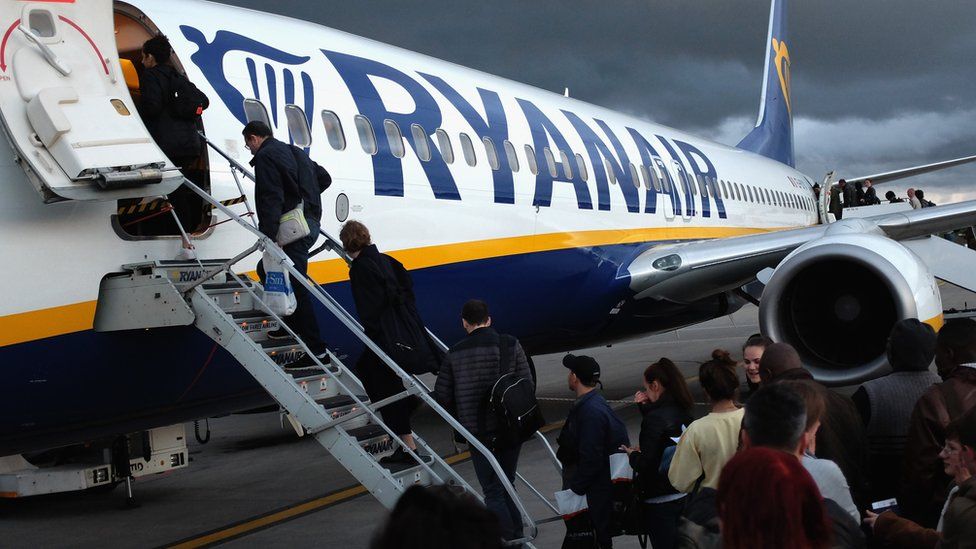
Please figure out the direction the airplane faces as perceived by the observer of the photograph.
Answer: facing the viewer and to the left of the viewer

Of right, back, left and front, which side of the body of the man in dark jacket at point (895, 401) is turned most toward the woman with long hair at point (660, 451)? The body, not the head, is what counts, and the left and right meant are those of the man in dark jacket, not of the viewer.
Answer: left

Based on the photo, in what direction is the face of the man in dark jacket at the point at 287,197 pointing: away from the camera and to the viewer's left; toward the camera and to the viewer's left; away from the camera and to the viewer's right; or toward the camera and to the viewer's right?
away from the camera and to the viewer's left

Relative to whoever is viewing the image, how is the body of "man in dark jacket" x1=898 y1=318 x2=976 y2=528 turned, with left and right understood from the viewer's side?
facing away from the viewer and to the left of the viewer

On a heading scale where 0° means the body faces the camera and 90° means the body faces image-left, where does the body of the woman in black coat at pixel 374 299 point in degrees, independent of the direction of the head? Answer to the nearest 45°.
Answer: approximately 135°

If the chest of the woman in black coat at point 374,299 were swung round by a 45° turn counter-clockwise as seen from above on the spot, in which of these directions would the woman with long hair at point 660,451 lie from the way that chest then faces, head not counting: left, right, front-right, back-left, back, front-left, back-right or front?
back-left

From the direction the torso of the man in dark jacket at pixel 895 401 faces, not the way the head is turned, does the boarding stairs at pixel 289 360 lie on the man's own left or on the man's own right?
on the man's own left

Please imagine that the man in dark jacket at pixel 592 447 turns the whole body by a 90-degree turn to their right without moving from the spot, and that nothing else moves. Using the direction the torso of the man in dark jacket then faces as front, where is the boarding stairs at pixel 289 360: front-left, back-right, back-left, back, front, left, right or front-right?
left

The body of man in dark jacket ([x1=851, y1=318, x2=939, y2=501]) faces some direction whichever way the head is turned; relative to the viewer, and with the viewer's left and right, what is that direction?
facing away from the viewer

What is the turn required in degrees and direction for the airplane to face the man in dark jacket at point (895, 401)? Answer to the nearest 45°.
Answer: approximately 90° to its left

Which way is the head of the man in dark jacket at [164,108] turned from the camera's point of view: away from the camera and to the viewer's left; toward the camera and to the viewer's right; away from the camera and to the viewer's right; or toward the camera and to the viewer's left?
away from the camera and to the viewer's left

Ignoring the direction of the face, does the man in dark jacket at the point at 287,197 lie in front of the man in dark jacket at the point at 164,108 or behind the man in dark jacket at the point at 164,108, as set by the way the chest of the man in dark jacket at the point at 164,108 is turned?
behind
